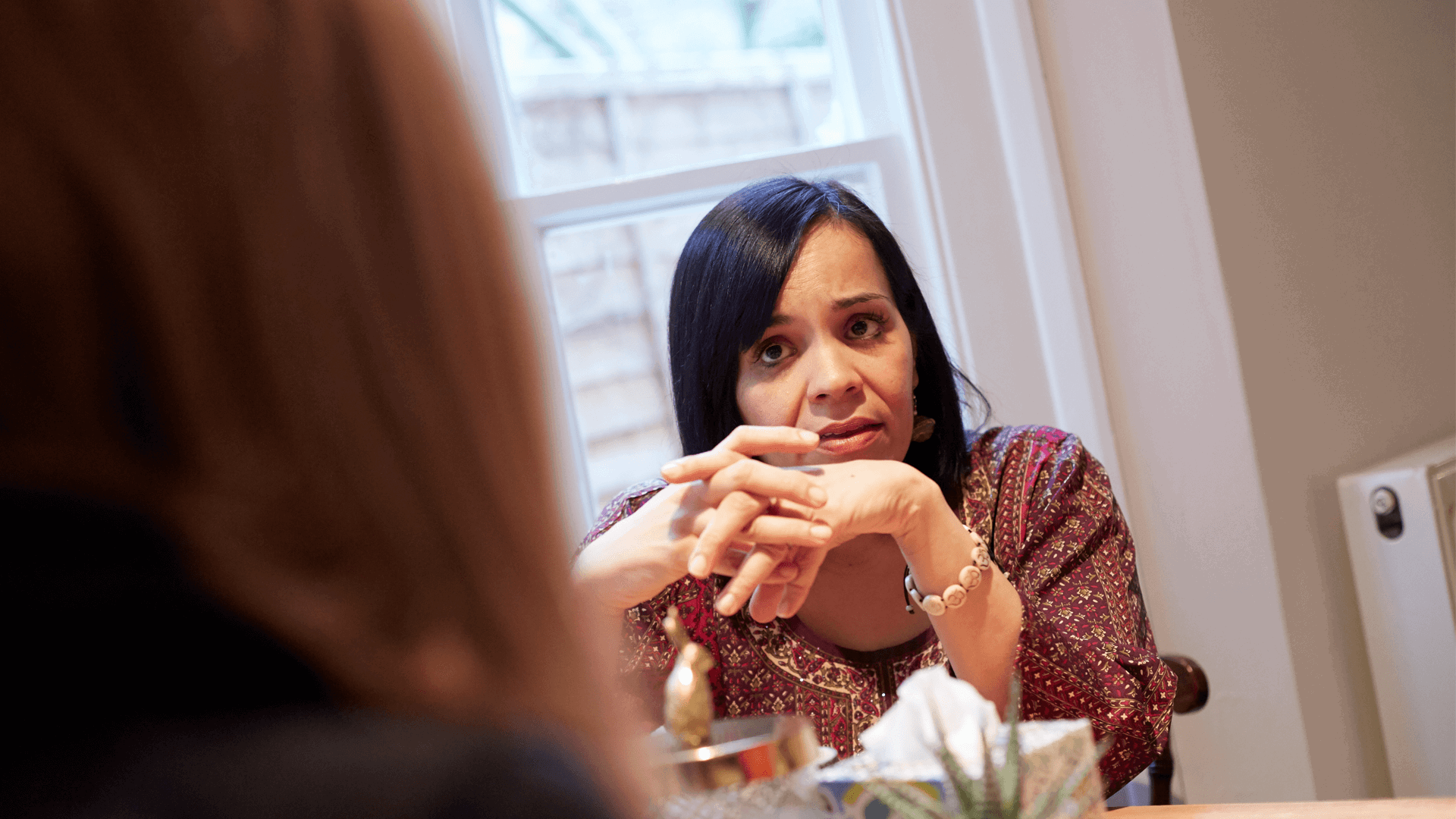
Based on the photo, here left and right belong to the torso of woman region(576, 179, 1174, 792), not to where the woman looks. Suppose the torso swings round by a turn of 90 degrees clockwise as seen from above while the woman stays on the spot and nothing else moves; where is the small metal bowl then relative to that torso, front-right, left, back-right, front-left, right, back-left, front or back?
left

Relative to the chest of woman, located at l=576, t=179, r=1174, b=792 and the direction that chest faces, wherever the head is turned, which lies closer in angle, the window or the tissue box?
the tissue box

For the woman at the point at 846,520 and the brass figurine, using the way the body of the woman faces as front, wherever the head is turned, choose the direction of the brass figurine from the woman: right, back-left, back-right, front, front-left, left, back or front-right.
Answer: front

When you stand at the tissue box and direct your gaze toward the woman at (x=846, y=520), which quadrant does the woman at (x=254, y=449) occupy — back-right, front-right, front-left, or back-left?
back-left

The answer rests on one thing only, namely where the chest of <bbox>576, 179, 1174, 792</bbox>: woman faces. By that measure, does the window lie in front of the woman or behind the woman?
behind

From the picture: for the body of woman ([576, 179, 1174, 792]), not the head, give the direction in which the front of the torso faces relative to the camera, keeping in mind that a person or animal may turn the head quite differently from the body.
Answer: toward the camera

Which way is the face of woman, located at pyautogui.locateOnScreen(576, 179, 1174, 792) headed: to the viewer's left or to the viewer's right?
to the viewer's left

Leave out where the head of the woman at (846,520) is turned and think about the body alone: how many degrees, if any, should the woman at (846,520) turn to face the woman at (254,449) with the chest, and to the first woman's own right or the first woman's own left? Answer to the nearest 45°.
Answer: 0° — they already face them

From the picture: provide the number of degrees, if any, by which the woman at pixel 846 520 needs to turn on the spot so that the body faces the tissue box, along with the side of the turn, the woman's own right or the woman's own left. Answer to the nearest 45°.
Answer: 0° — they already face it

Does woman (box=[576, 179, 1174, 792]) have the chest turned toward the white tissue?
yes
